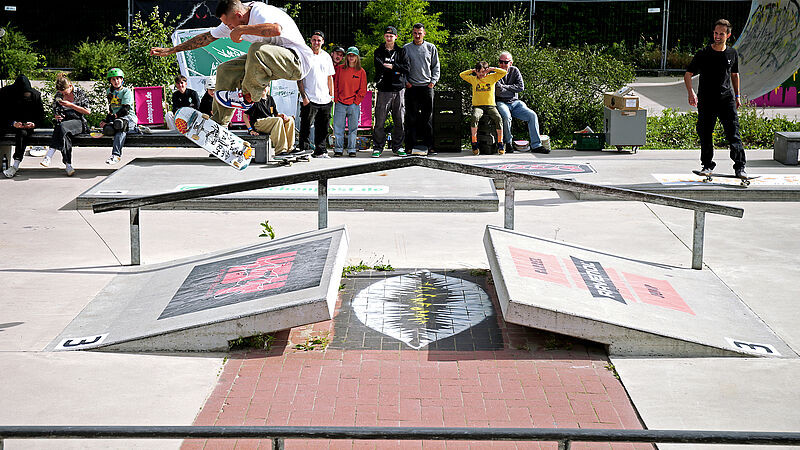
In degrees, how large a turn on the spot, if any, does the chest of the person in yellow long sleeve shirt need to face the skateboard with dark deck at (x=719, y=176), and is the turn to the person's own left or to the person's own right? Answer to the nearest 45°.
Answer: approximately 45° to the person's own left

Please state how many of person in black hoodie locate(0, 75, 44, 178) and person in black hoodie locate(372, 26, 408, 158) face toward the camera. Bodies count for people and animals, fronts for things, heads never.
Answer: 2

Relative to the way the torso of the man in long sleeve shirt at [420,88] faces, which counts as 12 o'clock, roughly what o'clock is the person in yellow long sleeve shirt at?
The person in yellow long sleeve shirt is roughly at 9 o'clock from the man in long sleeve shirt.

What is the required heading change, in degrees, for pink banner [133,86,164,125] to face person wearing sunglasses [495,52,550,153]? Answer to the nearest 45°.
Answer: approximately 90° to its left

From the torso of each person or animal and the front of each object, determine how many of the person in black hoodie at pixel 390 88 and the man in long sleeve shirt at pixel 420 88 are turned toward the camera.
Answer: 2

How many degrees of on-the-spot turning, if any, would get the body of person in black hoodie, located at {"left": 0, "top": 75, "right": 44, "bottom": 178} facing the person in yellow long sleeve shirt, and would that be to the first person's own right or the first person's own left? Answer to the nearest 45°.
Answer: approximately 90° to the first person's own left

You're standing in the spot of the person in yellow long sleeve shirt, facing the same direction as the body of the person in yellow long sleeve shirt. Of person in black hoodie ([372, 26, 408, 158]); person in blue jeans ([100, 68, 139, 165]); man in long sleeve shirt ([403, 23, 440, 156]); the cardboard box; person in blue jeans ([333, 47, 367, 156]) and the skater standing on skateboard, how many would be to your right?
4

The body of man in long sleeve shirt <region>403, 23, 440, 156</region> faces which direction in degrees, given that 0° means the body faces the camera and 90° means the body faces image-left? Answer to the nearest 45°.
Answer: approximately 0°

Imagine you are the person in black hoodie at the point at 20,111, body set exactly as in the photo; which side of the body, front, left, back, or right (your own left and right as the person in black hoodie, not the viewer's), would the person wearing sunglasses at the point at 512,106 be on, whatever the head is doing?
left

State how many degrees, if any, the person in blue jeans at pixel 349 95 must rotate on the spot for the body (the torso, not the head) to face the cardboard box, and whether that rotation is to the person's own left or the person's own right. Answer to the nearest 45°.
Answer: approximately 90° to the person's own left
